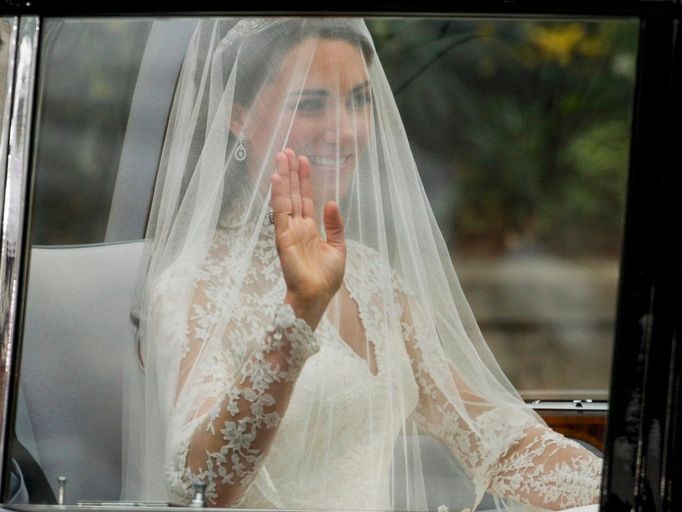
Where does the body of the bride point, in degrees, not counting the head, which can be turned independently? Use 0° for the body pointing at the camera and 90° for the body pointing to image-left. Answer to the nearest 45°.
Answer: approximately 315°

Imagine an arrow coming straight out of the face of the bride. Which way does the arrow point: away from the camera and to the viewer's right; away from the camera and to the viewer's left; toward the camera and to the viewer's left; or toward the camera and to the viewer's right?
toward the camera and to the viewer's right
